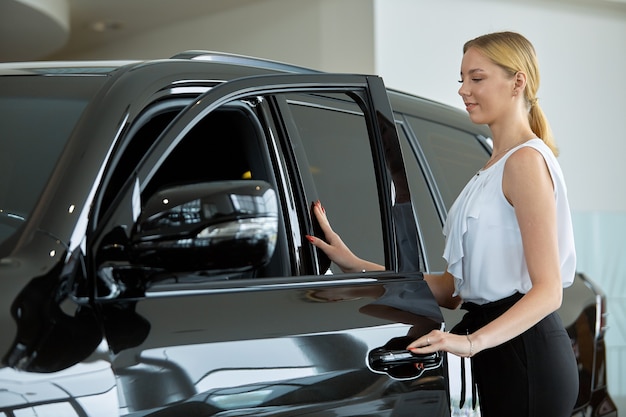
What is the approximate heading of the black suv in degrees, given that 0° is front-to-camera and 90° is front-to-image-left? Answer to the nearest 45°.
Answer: approximately 45°

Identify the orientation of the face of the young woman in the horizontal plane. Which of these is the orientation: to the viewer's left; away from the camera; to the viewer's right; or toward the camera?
to the viewer's left

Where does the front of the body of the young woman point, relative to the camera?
to the viewer's left
